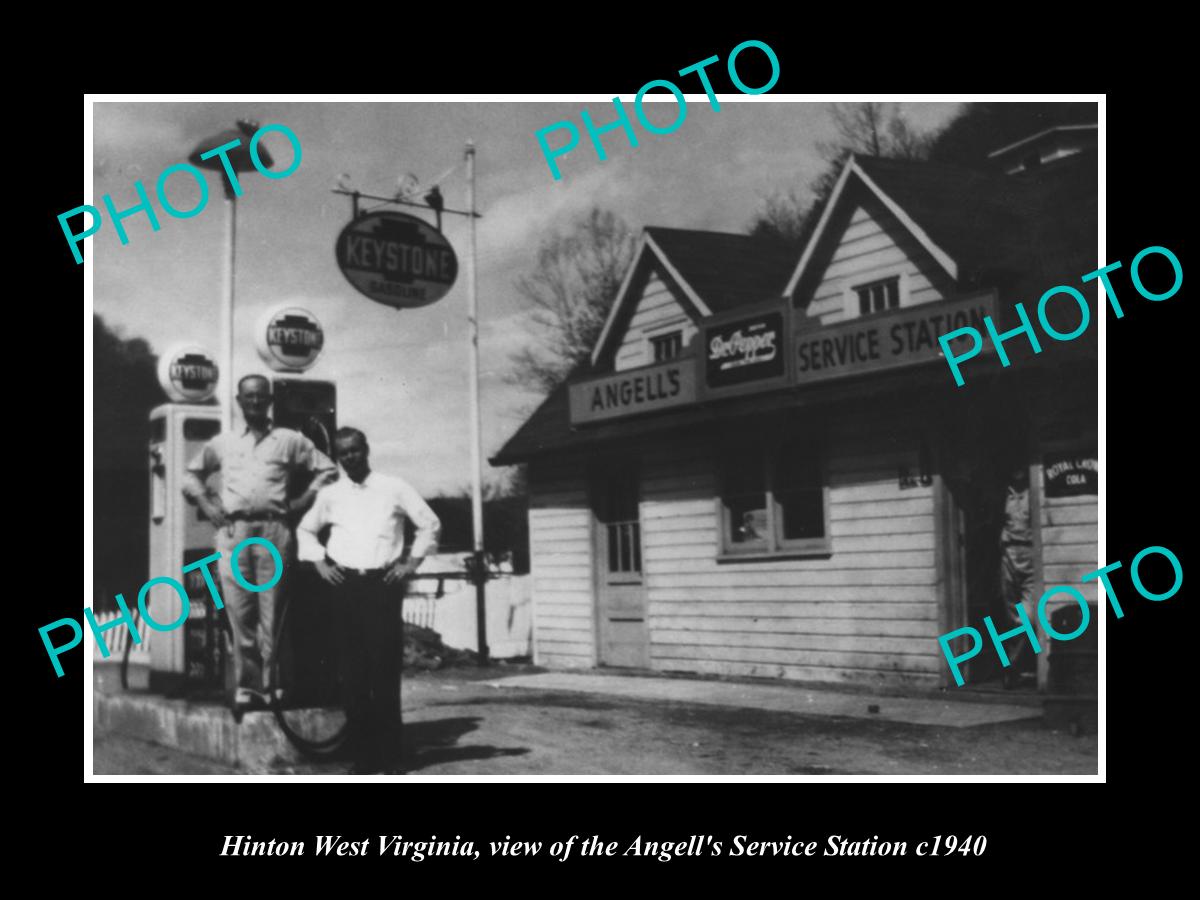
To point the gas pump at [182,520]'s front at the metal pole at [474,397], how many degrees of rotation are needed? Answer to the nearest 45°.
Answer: approximately 45° to its left

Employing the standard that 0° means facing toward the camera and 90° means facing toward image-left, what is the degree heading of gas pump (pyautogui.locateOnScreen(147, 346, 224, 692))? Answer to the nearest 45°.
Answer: approximately 315°

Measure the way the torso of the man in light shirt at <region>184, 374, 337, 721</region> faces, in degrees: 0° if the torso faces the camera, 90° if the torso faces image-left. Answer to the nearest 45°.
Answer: approximately 0°
